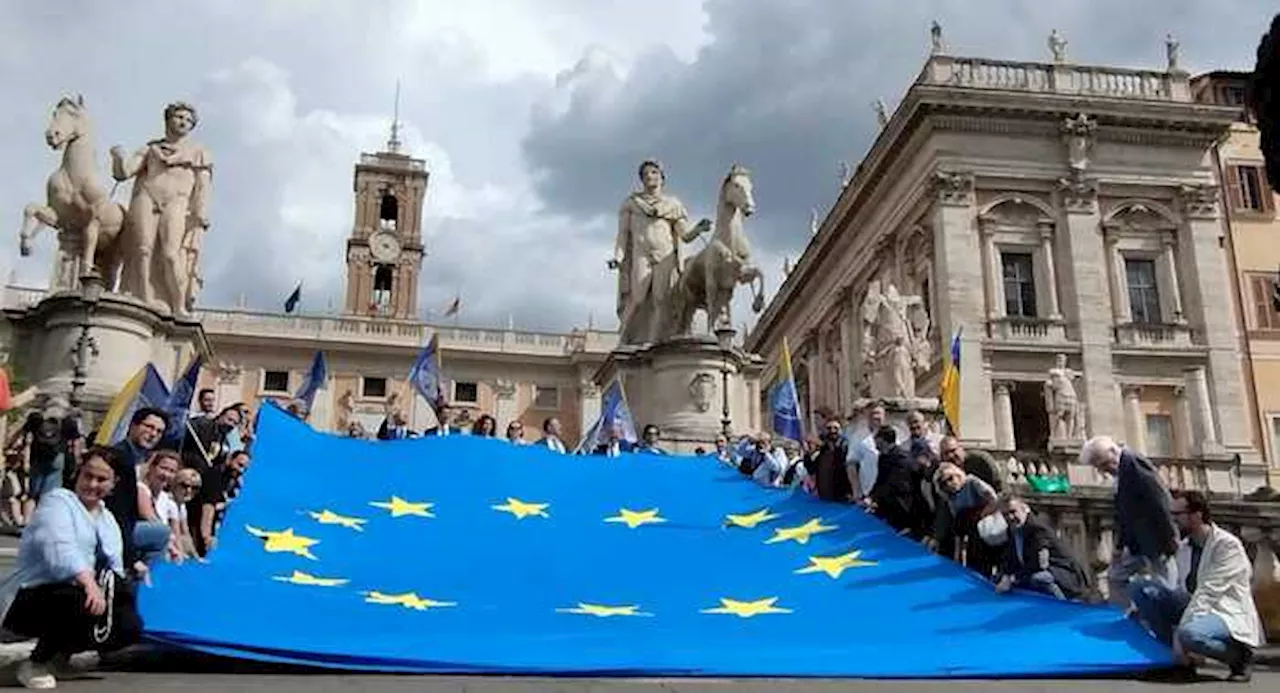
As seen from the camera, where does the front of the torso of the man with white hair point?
to the viewer's left

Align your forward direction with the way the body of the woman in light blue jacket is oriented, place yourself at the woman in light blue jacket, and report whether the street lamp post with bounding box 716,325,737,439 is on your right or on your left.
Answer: on your left

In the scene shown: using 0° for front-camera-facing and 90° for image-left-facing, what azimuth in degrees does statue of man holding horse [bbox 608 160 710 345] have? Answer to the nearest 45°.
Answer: approximately 0°

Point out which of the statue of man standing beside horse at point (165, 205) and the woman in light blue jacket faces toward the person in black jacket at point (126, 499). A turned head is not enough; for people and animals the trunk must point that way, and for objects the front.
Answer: the statue of man standing beside horse

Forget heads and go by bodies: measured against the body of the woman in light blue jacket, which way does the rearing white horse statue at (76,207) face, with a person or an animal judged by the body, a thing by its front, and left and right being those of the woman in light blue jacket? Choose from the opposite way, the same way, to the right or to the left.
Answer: to the right

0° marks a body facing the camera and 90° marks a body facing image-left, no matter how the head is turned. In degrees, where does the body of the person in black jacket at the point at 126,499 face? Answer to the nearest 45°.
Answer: approximately 315°

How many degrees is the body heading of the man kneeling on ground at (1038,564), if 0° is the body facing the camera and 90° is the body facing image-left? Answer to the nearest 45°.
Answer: approximately 45°

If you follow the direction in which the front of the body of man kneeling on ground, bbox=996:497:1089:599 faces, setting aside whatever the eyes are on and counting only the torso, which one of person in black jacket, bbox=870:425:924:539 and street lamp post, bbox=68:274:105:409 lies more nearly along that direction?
the street lamp post

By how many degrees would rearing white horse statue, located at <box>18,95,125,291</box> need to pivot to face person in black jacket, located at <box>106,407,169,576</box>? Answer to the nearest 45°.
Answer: approximately 45° to its left

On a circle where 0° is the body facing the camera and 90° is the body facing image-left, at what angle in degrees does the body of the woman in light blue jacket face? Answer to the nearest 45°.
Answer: approximately 315°
